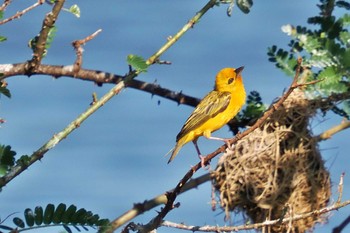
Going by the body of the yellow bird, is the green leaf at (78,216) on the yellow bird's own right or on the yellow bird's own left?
on the yellow bird's own right

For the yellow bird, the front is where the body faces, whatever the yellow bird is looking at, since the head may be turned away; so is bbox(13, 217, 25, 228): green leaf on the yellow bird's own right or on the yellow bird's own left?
on the yellow bird's own right

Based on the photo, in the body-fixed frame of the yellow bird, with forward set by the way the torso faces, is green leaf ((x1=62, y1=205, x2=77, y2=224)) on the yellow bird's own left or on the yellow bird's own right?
on the yellow bird's own right

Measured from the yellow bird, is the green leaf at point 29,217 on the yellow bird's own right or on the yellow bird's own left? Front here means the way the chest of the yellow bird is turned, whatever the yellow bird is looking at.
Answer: on the yellow bird's own right

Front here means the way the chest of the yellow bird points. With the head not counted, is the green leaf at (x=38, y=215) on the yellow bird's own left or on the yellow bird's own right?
on the yellow bird's own right

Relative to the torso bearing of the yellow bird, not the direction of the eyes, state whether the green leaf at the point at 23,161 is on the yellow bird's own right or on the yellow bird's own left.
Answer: on the yellow bird's own right

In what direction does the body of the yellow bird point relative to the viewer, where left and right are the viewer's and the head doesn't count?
facing to the right of the viewer
